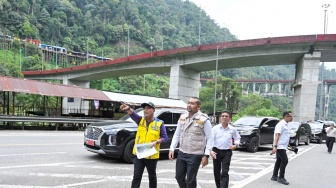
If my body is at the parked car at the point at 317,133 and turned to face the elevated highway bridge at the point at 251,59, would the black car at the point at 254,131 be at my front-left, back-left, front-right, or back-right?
back-left

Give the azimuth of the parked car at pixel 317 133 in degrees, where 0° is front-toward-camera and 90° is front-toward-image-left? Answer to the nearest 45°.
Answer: approximately 45°

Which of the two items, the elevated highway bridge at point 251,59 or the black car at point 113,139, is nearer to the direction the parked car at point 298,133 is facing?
the black car

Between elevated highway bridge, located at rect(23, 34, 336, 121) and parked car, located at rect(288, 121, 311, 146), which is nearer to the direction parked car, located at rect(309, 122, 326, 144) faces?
the parked car

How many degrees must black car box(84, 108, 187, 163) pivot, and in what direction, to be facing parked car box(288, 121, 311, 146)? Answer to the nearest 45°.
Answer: approximately 180°

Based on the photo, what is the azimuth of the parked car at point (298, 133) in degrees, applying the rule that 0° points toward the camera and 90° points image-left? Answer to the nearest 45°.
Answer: approximately 45°
